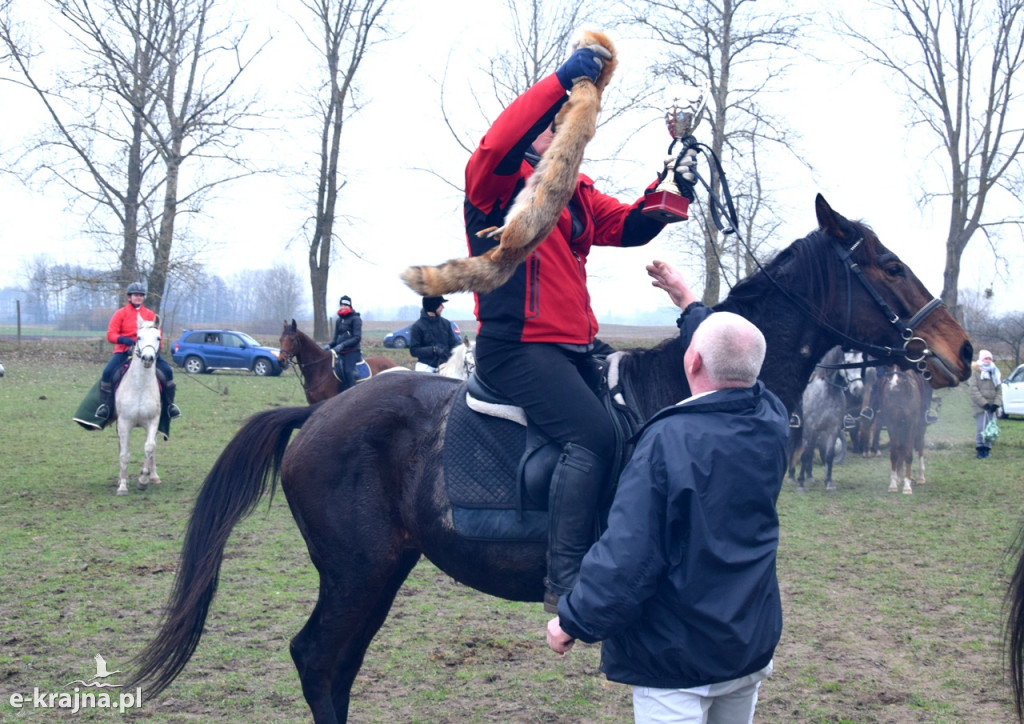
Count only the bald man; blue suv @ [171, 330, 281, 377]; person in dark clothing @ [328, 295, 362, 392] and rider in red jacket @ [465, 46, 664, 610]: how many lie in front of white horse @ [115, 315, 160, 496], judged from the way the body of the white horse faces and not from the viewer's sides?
2

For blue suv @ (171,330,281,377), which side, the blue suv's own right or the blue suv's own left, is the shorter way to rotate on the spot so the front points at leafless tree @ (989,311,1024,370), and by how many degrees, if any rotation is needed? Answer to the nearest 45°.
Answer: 0° — it already faces it

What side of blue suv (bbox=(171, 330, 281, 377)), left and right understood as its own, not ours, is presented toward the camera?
right

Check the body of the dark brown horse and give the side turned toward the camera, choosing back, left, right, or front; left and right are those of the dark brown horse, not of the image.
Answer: right

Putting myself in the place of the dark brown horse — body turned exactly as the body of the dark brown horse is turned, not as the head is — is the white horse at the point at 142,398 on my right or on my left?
on my left

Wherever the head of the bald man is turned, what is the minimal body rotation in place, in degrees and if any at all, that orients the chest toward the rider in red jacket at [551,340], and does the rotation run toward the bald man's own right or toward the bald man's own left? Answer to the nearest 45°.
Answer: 0° — they already face them

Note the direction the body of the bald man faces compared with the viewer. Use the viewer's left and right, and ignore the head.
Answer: facing away from the viewer and to the left of the viewer

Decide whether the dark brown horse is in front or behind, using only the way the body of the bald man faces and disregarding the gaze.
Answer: in front

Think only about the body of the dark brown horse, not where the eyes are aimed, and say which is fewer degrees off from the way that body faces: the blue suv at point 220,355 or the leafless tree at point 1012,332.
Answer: the leafless tree

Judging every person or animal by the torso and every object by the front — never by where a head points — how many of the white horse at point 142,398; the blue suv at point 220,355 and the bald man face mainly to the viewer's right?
1

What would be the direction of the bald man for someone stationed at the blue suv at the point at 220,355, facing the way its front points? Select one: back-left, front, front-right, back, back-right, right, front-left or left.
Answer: right

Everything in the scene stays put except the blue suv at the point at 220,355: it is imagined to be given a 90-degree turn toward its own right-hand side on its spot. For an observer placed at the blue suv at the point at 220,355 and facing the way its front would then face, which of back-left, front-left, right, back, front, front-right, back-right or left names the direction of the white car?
front-left

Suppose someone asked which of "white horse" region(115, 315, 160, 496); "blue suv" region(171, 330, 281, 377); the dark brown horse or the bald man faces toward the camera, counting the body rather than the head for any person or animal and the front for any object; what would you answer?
the white horse

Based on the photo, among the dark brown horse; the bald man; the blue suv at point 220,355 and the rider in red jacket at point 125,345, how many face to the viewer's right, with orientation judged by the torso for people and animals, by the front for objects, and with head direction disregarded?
2

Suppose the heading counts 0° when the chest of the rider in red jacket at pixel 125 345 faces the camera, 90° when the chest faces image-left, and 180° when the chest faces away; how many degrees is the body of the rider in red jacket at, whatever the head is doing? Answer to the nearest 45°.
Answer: approximately 0°
